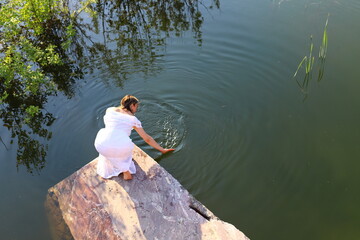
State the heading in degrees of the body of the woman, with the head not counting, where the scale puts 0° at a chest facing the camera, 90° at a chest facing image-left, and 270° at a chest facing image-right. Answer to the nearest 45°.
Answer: approximately 225°

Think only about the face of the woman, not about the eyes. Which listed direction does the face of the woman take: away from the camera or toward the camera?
away from the camera
